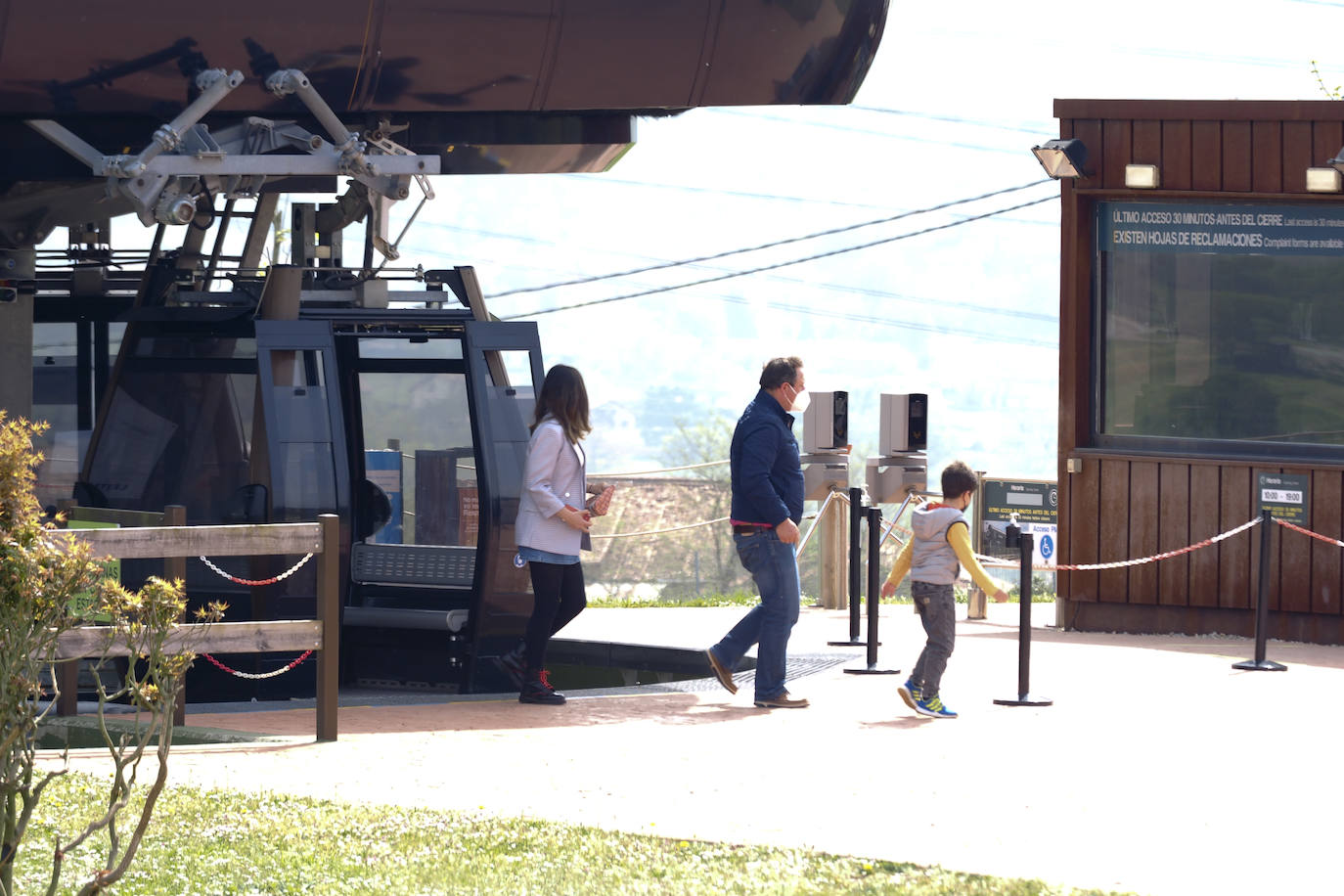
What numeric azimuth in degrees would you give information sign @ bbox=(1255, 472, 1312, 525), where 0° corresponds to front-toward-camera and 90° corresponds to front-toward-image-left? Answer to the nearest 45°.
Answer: approximately 0°

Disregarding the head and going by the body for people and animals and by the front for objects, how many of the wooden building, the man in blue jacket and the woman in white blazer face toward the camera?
1

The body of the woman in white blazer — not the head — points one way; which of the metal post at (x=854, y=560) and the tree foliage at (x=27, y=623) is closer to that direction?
the metal post

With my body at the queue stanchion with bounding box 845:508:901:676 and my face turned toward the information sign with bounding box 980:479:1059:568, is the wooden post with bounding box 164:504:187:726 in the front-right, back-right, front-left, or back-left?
back-left

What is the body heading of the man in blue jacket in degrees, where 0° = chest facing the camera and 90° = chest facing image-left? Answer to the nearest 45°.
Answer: approximately 270°

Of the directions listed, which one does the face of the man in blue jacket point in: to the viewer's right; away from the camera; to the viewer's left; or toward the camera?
to the viewer's right
